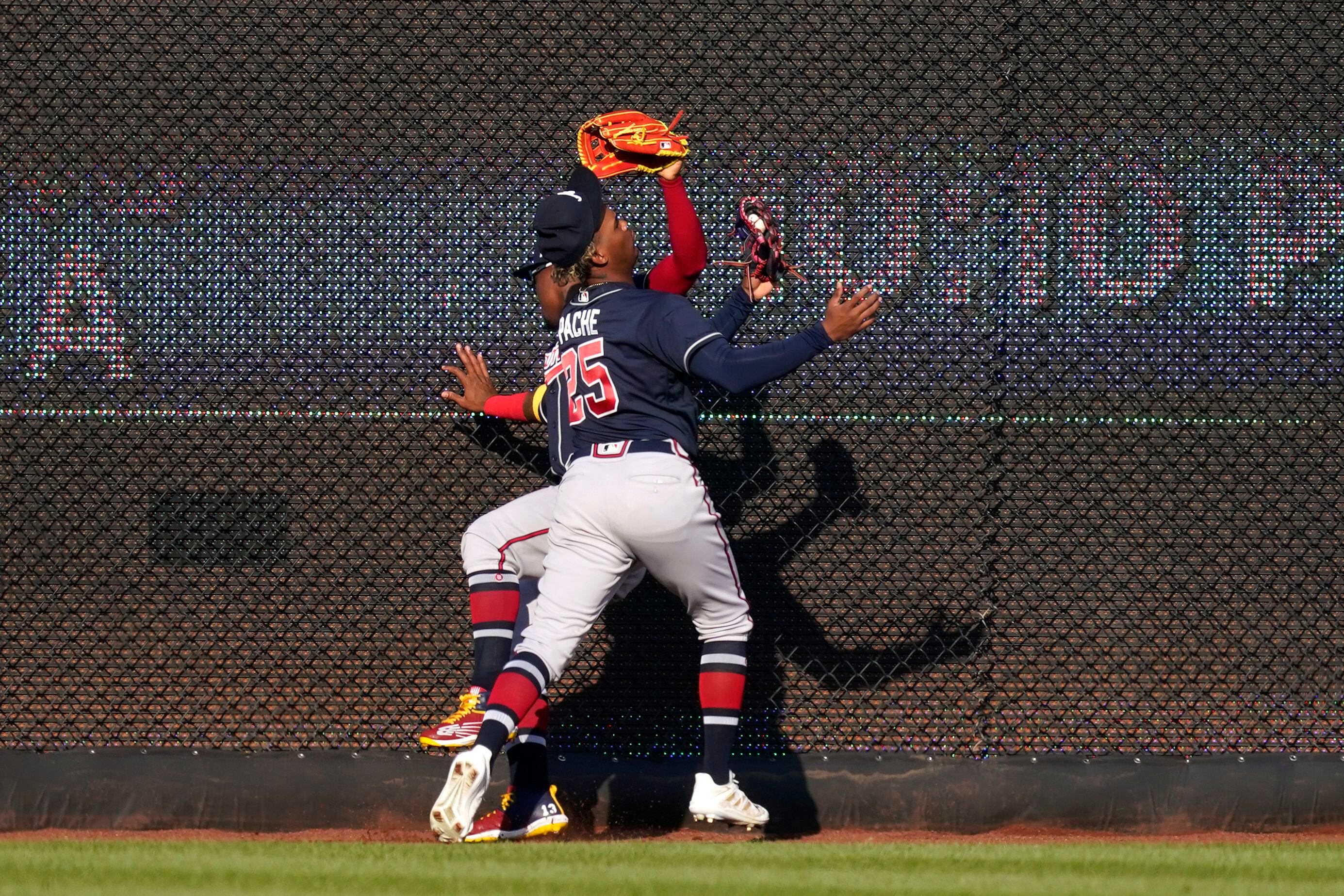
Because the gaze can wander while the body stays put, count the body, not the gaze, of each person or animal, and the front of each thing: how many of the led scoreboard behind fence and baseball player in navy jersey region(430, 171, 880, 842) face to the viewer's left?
0

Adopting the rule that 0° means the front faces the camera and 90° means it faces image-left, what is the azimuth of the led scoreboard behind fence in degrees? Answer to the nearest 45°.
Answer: approximately 0°

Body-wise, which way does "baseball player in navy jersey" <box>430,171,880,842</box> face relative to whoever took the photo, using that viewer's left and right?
facing away from the viewer and to the right of the viewer

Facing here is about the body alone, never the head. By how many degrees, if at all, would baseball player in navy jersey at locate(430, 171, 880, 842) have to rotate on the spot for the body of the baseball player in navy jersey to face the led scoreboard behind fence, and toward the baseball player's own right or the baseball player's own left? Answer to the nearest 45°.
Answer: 0° — they already face it
